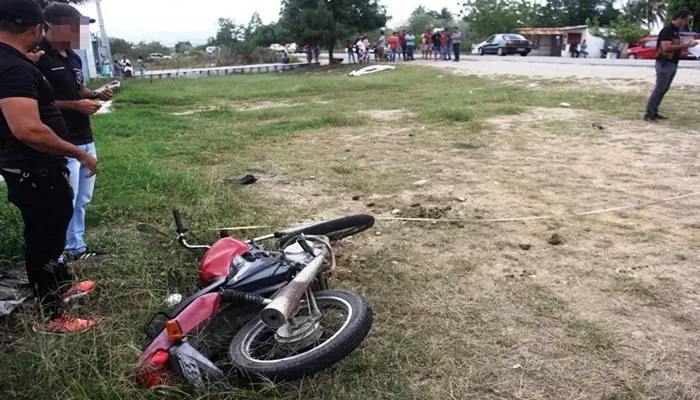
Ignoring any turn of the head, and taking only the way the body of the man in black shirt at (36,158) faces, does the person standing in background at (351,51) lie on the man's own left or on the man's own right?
on the man's own left

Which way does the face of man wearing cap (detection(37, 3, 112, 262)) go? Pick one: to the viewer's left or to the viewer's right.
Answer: to the viewer's right

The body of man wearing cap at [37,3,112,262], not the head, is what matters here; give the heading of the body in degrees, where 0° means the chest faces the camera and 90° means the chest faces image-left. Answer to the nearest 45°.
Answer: approximately 315°

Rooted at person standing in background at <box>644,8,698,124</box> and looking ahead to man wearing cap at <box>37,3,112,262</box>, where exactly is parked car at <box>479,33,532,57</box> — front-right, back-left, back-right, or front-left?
back-right

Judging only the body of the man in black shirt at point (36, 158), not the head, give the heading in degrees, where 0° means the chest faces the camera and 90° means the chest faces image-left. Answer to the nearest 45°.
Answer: approximately 270°

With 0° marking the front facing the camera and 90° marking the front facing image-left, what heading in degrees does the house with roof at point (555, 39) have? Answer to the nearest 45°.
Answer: approximately 0°

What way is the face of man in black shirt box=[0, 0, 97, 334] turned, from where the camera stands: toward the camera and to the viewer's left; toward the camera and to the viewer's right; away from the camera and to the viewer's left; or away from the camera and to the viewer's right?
away from the camera and to the viewer's right
